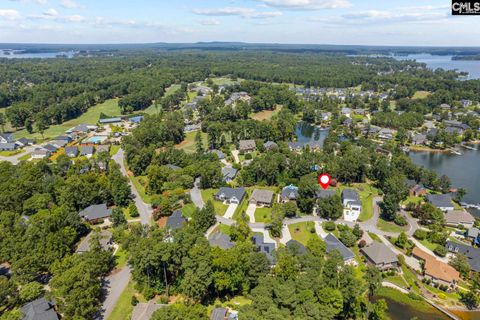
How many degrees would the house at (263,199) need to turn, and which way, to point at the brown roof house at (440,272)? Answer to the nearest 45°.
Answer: approximately 45° to its left

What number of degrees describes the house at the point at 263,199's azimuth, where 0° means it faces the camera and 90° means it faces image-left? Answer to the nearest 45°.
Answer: approximately 0°

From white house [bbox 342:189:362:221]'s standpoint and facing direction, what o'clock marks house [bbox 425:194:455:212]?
The house is roughly at 8 o'clock from the white house.

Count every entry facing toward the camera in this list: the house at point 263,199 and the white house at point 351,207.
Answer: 2

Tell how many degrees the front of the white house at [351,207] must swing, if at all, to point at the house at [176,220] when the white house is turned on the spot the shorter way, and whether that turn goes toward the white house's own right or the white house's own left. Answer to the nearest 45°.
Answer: approximately 45° to the white house's own right

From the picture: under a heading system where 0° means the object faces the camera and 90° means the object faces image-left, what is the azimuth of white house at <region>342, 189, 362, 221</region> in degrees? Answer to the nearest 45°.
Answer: approximately 0°

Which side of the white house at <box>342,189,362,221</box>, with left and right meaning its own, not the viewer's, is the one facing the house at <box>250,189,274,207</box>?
right

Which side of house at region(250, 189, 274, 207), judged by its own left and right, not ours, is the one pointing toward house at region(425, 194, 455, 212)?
left
